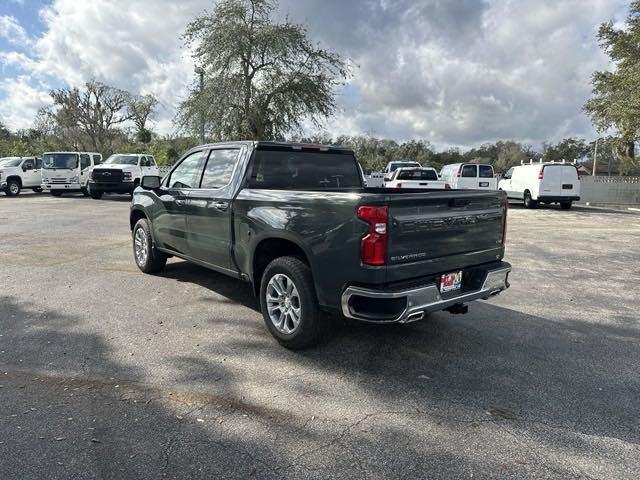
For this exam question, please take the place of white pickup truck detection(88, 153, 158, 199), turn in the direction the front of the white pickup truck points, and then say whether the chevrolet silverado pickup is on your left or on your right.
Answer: on your left

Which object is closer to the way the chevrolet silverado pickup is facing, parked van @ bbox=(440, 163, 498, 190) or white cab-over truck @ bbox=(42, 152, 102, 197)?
the white cab-over truck

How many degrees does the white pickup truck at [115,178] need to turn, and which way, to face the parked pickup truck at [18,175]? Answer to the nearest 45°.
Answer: approximately 90° to its right

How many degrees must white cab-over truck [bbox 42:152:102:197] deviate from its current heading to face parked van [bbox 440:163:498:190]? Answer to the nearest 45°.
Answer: approximately 90° to its left

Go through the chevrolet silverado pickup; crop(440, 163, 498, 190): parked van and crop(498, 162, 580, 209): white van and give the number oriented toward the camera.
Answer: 0

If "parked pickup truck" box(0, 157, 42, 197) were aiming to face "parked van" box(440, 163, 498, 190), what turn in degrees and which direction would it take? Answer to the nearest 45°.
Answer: approximately 90° to its left

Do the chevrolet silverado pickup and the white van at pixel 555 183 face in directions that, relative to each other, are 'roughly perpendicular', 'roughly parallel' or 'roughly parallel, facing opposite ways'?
roughly parallel

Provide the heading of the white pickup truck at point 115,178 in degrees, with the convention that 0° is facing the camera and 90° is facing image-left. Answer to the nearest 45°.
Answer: approximately 45°

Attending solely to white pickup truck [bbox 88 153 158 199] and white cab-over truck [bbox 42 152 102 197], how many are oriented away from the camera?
0

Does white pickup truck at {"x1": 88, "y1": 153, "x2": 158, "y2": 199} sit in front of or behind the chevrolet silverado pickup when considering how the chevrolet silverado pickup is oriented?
in front

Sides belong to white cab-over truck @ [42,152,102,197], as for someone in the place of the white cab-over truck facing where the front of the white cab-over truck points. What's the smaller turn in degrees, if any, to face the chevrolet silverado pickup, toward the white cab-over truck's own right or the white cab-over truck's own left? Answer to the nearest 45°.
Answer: approximately 45° to the white cab-over truck's own left

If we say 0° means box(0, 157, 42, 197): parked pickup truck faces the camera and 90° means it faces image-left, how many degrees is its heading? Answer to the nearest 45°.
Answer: approximately 45°

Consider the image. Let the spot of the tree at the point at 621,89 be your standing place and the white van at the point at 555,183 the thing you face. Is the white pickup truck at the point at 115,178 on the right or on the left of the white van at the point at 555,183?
right

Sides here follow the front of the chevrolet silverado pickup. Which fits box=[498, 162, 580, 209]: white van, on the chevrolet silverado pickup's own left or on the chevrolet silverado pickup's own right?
on the chevrolet silverado pickup's own right
